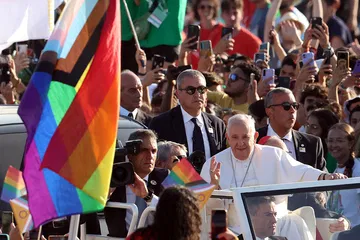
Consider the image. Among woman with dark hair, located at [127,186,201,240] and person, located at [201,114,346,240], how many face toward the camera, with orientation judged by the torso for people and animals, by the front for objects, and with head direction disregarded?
1

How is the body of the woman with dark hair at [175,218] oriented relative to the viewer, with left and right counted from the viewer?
facing away from the viewer

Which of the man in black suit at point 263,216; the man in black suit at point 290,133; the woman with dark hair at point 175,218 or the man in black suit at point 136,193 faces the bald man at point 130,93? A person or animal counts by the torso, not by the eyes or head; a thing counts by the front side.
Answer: the woman with dark hair

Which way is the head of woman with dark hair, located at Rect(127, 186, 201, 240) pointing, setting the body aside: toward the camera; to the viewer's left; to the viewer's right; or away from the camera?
away from the camera

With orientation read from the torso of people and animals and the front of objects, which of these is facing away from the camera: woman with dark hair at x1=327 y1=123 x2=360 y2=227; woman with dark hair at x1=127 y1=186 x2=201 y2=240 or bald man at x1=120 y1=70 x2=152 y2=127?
woman with dark hair at x1=127 y1=186 x2=201 y2=240

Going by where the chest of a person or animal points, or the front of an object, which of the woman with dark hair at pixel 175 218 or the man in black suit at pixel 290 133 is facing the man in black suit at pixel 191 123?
the woman with dark hair

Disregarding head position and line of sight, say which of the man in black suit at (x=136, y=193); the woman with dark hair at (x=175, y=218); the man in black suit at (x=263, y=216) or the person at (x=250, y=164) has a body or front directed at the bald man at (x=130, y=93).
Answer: the woman with dark hair

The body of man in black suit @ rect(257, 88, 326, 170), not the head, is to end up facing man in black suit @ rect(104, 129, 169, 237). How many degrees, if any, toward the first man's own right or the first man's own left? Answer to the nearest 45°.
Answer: approximately 90° to the first man's own right
